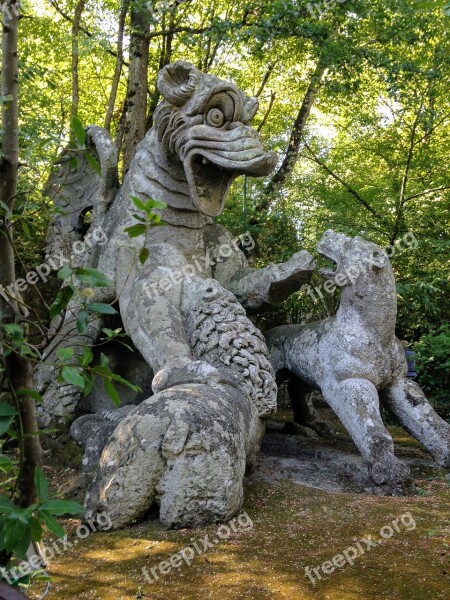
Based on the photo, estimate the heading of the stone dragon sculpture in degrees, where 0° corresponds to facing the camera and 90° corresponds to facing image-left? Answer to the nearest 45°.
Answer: approximately 315°

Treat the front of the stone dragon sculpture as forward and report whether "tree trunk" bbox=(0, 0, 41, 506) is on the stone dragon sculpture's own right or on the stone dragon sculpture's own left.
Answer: on the stone dragon sculpture's own right

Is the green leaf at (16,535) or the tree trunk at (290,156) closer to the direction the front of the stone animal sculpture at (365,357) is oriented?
the green leaf

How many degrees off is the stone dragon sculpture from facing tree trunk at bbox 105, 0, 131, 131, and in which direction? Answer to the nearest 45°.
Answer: approximately 135° to its left

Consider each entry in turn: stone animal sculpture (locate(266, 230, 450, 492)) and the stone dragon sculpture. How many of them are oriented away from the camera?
0

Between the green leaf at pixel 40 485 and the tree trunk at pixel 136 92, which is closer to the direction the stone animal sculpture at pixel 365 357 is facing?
the green leaf
